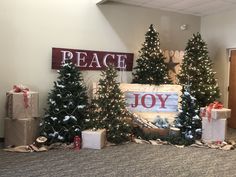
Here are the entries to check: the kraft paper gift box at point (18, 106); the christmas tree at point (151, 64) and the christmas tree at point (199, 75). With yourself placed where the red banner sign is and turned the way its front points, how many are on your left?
2

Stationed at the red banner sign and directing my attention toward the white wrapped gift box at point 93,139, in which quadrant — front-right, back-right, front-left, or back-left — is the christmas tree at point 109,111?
front-left

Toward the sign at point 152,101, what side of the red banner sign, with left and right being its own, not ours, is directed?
left

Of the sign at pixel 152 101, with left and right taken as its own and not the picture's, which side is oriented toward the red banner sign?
right

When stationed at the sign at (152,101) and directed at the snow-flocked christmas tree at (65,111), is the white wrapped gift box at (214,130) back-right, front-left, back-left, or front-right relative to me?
back-left

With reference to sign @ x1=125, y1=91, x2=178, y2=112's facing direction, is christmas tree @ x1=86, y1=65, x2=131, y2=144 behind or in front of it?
in front

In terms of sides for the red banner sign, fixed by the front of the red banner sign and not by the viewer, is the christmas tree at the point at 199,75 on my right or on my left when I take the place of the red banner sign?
on my left

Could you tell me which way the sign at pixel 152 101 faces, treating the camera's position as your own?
facing the viewer

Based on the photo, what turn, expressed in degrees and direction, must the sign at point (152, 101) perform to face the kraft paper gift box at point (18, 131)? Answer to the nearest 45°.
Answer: approximately 45° to its right

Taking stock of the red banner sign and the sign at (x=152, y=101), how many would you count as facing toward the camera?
2

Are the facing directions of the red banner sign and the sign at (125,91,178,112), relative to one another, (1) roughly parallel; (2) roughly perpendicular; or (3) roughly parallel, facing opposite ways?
roughly parallel
